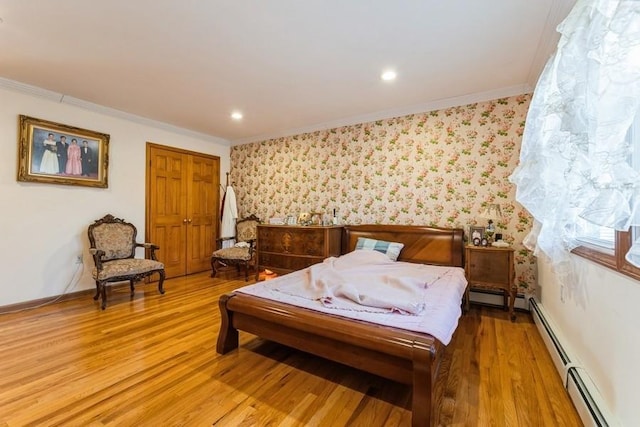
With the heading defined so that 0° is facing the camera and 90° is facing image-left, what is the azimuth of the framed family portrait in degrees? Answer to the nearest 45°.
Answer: approximately 315°

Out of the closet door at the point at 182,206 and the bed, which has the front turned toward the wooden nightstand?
the closet door

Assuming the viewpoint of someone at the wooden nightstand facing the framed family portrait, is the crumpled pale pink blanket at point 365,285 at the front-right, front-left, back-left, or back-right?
front-left

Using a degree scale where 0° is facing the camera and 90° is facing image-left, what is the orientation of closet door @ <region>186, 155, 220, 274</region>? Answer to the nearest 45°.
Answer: approximately 315°

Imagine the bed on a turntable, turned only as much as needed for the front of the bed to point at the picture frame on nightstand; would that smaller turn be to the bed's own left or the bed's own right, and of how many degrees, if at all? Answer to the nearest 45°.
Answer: approximately 180°

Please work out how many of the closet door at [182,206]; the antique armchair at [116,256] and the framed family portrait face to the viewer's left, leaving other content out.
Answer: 0

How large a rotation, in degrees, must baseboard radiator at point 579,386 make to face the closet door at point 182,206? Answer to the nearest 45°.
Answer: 0° — it already faces it

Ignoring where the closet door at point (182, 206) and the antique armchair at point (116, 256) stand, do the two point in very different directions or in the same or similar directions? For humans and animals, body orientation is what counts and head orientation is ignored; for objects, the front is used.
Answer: same or similar directions

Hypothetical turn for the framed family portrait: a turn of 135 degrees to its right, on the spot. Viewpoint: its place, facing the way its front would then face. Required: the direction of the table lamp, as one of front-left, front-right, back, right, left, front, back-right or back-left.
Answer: back-left

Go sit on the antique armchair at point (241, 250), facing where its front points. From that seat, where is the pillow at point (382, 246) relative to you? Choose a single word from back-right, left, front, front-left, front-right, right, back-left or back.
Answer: left

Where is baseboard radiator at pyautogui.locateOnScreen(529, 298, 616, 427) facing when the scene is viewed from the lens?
facing to the left of the viewer

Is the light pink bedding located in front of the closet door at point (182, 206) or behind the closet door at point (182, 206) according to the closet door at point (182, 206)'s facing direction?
in front

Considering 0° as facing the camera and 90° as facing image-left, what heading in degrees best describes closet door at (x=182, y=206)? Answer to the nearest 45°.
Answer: approximately 315°

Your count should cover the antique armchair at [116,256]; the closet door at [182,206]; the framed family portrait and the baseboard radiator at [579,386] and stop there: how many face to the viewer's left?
1

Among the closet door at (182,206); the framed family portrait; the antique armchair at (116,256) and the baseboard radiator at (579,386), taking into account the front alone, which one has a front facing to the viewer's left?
the baseboard radiator

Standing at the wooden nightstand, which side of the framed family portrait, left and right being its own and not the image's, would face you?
front

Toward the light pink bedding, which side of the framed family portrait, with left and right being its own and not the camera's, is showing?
front

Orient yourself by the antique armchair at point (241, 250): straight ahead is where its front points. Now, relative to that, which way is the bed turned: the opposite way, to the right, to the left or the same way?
the same way
